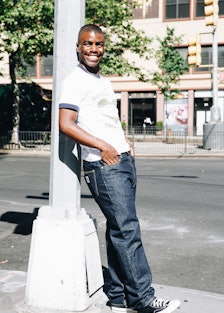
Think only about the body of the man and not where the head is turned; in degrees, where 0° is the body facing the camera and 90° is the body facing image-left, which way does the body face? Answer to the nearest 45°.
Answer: approximately 315°

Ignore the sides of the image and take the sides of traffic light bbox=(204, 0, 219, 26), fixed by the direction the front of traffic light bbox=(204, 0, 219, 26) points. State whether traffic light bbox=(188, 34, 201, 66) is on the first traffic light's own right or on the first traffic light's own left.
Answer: on the first traffic light's own right
